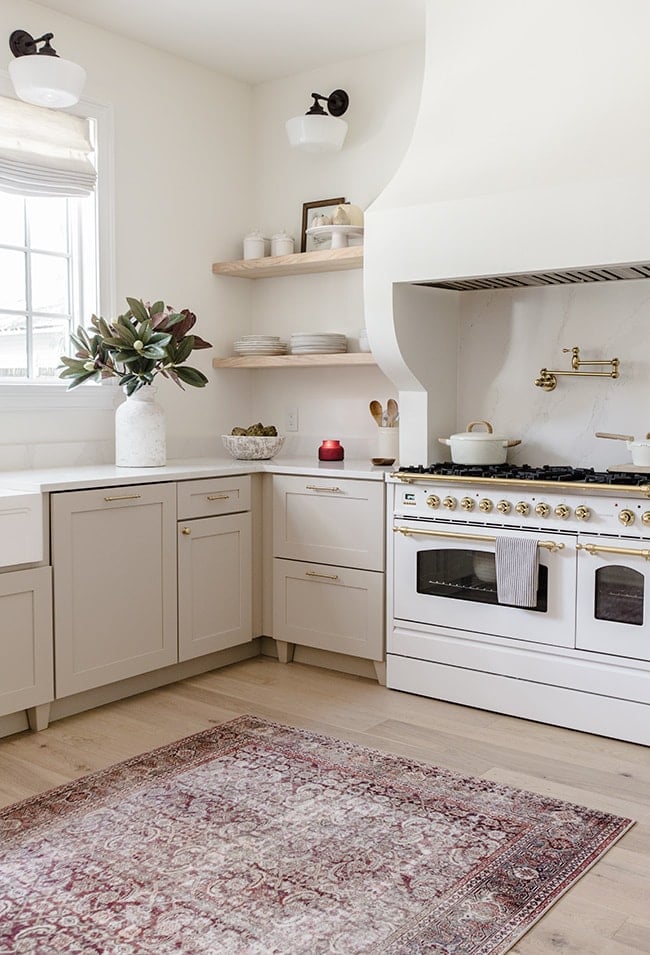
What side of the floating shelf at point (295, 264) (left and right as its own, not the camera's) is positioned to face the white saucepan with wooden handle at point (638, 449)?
left

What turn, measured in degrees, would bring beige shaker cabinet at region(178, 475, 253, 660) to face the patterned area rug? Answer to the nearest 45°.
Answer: approximately 45° to its right

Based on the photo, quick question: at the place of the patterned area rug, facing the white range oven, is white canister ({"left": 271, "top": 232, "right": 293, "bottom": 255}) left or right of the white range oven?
left
